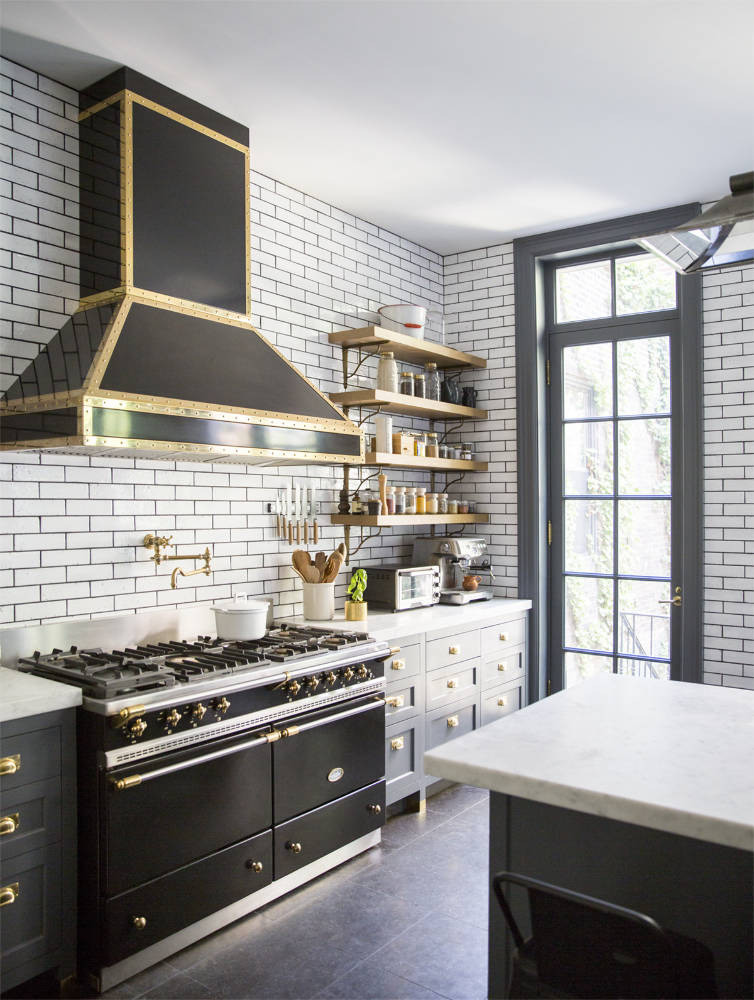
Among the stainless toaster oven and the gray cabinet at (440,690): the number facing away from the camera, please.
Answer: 0

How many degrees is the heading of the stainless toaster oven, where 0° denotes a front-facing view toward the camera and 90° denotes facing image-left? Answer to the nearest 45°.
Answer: approximately 315°

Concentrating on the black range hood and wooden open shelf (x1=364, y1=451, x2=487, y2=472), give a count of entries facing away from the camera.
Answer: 0

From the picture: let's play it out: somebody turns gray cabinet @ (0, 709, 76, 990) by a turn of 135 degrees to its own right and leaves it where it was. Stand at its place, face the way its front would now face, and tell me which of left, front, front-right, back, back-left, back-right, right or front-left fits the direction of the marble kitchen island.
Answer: back-left

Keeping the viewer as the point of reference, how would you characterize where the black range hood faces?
facing the viewer and to the right of the viewer

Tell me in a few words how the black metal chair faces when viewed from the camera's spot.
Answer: facing away from the viewer and to the right of the viewer

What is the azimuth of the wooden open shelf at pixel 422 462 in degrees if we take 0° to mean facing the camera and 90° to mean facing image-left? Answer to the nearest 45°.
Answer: approximately 315°

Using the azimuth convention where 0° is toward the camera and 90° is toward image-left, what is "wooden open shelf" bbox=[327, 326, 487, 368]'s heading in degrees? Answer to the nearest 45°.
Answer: approximately 315°

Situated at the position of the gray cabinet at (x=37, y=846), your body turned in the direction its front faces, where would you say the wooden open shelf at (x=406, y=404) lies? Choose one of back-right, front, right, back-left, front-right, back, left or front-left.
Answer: left

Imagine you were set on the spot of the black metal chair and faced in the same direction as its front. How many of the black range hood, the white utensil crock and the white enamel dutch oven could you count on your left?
3
